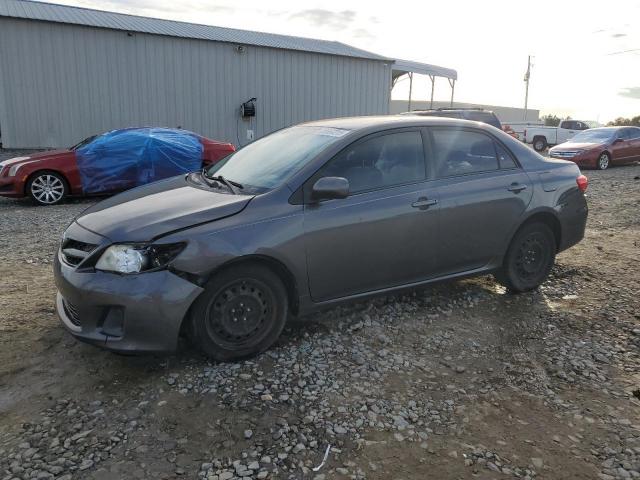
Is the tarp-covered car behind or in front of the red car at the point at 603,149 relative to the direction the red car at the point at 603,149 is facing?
in front

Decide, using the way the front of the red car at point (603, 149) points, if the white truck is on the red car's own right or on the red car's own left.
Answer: on the red car's own right

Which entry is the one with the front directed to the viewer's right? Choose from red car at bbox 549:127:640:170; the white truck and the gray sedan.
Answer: the white truck

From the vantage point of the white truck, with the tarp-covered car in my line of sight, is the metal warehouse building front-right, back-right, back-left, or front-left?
front-right

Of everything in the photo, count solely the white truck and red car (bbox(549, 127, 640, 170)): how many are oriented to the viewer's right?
1

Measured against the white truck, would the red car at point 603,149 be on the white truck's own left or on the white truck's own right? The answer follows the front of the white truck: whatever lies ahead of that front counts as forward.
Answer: on the white truck's own right

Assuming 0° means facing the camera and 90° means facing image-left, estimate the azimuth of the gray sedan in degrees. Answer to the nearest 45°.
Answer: approximately 45°

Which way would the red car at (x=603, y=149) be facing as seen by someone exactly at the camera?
facing the viewer and to the left of the viewer

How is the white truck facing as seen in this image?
to the viewer's right

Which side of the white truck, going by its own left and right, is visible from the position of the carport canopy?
back

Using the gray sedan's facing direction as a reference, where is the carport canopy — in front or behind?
behind

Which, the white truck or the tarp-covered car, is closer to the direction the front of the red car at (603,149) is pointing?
the tarp-covered car

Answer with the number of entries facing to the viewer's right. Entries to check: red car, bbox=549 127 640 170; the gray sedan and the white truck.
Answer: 1
